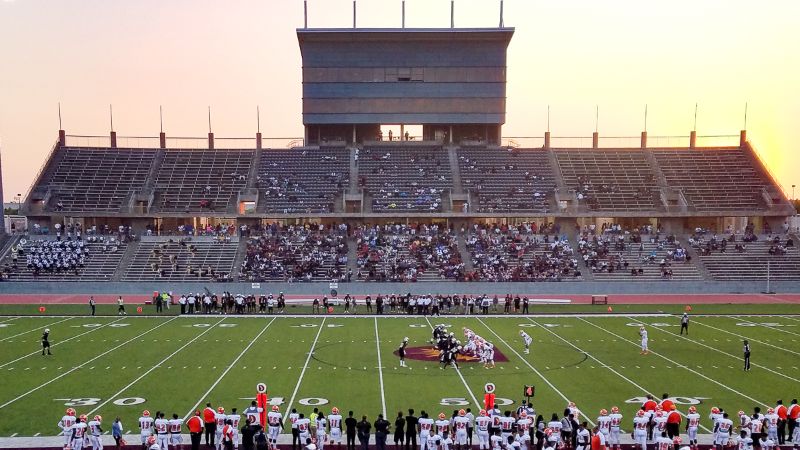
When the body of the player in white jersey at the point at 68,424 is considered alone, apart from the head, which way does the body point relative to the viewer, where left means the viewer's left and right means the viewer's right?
facing away from the viewer

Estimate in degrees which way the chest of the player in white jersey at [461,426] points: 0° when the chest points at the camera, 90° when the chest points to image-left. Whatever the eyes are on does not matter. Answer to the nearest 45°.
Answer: approximately 180°

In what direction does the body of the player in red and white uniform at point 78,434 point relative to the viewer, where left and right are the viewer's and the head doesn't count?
facing away from the viewer

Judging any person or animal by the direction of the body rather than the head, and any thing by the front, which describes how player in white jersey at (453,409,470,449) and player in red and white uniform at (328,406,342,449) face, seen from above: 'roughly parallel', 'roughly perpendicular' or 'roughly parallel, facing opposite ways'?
roughly parallel

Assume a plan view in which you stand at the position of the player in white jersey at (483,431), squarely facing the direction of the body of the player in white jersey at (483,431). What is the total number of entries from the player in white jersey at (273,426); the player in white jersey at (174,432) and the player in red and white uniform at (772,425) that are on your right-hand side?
1

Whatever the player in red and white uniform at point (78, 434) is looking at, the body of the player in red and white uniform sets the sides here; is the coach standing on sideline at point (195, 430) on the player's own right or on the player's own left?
on the player's own right

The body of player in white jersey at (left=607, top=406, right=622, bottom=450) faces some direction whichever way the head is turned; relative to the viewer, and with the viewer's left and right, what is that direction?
facing away from the viewer

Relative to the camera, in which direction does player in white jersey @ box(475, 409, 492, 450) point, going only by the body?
away from the camera

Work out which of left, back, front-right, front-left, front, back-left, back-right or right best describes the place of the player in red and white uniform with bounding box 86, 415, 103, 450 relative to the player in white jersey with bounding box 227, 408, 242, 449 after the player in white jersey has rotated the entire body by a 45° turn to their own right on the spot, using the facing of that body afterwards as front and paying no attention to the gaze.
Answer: back-left

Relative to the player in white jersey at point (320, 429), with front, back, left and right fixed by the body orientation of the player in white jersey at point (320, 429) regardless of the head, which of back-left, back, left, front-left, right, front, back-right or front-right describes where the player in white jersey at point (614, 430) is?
right

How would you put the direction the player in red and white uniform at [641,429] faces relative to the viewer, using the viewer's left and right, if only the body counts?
facing away from the viewer

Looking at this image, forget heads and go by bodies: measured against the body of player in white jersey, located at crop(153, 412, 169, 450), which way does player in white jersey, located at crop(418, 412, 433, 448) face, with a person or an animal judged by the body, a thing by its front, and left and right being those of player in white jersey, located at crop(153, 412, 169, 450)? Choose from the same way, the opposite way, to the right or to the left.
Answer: the same way

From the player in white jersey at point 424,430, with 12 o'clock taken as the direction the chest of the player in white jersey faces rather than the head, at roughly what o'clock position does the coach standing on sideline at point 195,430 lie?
The coach standing on sideline is roughly at 9 o'clock from the player in white jersey.

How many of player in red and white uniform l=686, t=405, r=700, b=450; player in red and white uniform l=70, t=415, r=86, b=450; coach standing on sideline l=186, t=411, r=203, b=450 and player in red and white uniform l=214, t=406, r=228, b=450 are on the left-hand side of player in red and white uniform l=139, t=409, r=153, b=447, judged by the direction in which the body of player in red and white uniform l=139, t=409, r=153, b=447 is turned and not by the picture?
1

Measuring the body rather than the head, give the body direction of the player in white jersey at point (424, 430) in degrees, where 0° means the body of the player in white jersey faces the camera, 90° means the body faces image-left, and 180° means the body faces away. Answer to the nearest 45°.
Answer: approximately 180°

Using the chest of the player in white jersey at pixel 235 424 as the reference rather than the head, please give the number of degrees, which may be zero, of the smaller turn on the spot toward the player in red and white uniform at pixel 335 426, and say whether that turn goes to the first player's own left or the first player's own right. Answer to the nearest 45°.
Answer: approximately 90° to the first player's own right

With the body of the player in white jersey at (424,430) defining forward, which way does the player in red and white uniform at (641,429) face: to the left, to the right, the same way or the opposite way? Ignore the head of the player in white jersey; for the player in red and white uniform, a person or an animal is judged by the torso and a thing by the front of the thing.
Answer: the same way

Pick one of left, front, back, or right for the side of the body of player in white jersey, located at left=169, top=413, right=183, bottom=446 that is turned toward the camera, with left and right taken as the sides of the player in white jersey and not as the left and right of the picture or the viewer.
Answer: back

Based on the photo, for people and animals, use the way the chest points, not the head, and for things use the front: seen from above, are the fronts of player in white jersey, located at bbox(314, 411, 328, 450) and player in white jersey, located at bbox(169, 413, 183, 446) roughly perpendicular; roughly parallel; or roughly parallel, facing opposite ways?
roughly parallel
